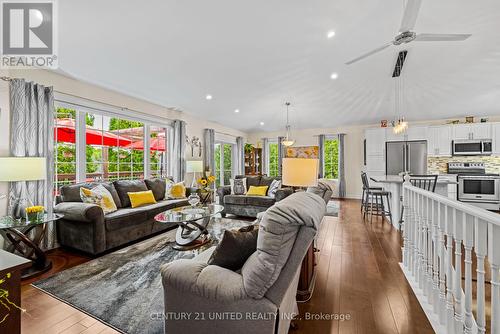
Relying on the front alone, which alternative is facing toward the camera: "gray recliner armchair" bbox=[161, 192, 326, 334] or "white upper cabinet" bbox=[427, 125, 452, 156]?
the white upper cabinet

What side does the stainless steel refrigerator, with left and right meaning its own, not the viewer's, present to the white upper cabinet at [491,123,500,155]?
left

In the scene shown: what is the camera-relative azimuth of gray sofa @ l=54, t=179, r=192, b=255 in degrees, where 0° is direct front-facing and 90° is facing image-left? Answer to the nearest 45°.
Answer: approximately 315°

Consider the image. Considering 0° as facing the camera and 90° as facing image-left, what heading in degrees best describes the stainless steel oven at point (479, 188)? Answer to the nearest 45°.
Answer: approximately 0°

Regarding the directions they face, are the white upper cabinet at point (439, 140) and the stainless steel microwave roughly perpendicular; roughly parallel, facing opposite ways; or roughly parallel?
roughly parallel

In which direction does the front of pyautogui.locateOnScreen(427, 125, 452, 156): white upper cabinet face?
toward the camera

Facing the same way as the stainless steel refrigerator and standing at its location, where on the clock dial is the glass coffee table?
The glass coffee table is roughly at 1 o'clock from the stainless steel refrigerator.

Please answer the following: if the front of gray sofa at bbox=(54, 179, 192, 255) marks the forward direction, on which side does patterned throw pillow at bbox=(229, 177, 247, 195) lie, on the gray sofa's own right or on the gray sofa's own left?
on the gray sofa's own left

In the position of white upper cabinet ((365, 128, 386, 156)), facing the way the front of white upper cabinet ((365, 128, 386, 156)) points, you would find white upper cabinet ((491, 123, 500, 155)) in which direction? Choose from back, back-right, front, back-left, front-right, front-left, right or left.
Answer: left

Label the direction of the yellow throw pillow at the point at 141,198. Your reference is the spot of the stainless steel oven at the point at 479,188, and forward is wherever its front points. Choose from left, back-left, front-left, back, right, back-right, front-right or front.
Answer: front-right

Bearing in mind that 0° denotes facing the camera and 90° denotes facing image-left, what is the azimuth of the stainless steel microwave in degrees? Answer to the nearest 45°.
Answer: approximately 0°

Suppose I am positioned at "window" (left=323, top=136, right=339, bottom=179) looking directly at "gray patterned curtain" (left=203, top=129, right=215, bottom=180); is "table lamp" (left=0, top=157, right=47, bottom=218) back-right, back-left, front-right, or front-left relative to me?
front-left

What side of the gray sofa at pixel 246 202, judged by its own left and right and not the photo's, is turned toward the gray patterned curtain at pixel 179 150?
right

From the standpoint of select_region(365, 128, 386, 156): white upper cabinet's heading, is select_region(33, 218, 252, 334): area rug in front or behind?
in front

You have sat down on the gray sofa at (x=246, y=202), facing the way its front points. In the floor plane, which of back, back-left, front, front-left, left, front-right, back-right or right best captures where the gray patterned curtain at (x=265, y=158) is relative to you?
back

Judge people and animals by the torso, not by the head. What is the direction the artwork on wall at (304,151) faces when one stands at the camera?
facing the viewer
